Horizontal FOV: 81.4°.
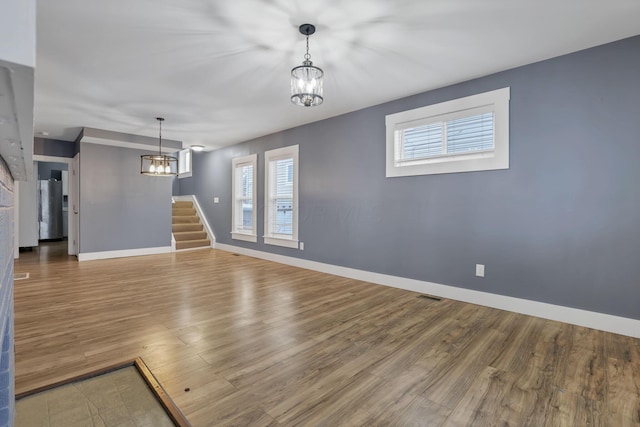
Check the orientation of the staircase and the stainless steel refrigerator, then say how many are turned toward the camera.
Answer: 2

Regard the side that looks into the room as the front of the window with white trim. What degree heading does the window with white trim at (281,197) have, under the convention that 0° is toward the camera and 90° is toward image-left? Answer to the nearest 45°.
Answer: approximately 45°

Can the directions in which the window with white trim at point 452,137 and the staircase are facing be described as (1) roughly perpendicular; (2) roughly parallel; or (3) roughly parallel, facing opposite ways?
roughly perpendicular

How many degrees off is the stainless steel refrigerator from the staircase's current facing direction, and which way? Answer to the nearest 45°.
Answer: approximately 135° to its right

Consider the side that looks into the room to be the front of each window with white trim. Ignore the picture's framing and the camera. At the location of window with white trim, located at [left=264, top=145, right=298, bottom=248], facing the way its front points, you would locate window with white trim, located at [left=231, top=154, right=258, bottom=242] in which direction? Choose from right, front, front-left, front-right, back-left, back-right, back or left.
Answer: right

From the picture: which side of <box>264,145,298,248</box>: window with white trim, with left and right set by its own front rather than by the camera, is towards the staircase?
right

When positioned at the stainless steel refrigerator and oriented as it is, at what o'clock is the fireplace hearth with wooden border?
The fireplace hearth with wooden border is roughly at 12 o'clock from the stainless steel refrigerator.

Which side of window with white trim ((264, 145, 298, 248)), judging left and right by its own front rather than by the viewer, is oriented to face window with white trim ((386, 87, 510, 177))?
left

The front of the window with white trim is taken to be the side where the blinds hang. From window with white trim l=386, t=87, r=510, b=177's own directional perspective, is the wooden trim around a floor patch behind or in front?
in front

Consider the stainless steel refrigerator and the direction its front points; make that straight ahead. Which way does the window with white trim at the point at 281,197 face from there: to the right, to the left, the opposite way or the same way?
to the right

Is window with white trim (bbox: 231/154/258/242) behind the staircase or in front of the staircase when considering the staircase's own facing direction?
in front

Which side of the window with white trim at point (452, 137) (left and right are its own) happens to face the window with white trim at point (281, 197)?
right

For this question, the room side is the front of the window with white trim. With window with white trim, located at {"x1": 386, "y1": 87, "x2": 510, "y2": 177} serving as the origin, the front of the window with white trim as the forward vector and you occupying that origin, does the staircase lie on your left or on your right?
on your right
